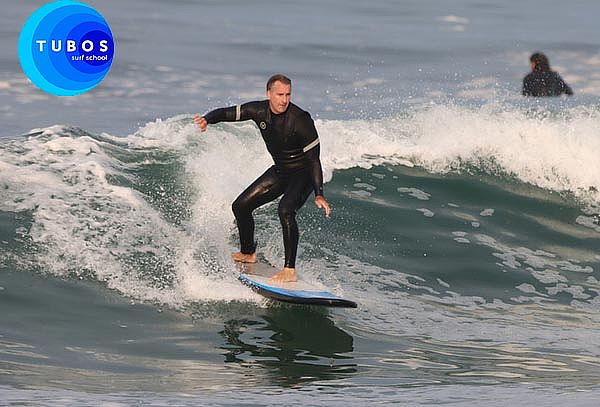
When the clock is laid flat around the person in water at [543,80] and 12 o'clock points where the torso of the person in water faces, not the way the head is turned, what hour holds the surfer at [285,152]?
The surfer is roughly at 8 o'clock from the person in water.

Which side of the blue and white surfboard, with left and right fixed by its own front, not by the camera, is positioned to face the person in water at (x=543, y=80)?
left

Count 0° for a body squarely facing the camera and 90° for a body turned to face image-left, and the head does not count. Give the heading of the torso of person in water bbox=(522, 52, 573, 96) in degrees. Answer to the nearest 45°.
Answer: approximately 135°

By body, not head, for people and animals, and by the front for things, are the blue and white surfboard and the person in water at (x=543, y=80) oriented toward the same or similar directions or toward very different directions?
very different directions
